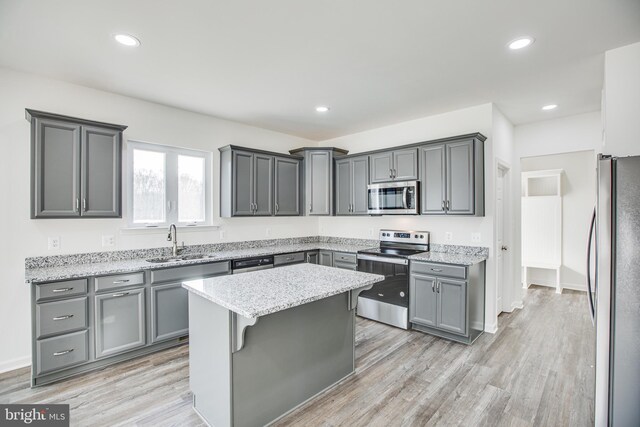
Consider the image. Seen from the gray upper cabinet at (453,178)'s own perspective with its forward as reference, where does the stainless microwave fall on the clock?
The stainless microwave is roughly at 2 o'clock from the gray upper cabinet.

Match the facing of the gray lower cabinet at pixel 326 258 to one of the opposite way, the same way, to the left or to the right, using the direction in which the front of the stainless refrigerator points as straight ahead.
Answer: to the left

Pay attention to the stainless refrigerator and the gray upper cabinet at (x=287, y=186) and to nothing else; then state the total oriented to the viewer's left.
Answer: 1

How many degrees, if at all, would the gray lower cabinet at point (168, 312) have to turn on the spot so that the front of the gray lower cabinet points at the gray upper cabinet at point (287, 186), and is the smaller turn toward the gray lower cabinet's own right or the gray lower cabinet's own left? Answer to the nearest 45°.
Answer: approximately 90° to the gray lower cabinet's own left

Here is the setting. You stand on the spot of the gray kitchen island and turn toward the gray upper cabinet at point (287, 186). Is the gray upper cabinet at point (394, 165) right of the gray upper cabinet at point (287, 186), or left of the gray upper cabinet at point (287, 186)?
right

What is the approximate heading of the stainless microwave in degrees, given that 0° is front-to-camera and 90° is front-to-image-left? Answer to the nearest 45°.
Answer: approximately 45°

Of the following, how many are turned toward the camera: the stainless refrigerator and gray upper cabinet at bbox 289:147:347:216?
1
